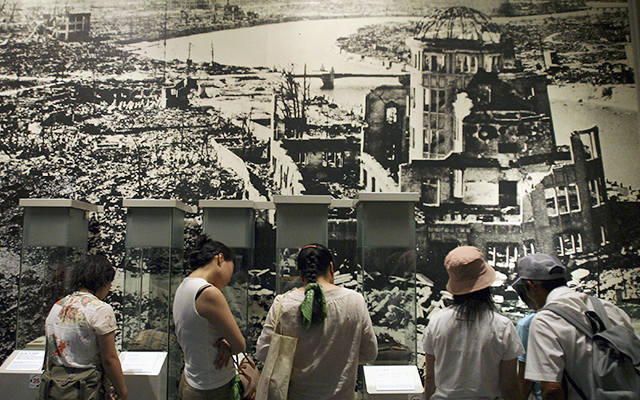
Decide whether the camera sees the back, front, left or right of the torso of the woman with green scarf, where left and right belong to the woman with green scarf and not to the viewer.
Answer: back

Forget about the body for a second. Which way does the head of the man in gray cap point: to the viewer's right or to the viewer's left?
to the viewer's left

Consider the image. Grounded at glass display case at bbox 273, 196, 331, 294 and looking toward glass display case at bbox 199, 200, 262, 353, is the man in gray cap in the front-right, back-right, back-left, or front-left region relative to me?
back-left

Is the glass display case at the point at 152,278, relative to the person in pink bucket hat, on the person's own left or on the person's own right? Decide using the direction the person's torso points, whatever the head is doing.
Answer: on the person's own left

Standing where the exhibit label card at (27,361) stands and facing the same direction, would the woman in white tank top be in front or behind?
in front

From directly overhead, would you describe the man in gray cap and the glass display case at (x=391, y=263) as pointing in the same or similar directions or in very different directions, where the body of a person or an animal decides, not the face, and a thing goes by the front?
very different directions

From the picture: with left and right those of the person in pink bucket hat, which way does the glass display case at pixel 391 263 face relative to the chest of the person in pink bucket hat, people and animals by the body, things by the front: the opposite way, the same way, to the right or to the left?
the opposite way

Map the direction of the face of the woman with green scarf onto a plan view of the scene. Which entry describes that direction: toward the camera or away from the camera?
away from the camera

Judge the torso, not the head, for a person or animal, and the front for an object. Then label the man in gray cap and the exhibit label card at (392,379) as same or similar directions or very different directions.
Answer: very different directions

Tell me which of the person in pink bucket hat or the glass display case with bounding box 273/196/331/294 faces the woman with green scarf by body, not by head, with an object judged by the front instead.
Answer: the glass display case

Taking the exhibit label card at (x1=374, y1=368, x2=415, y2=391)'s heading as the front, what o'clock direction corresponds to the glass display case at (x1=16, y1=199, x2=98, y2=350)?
The glass display case is roughly at 3 o'clock from the exhibit label card.

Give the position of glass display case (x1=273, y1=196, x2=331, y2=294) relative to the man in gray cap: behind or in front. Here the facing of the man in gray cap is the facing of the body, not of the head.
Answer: in front

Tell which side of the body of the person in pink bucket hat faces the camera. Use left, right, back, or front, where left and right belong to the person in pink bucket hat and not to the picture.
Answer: back

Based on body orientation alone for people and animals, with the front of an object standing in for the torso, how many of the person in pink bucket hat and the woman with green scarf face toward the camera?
0

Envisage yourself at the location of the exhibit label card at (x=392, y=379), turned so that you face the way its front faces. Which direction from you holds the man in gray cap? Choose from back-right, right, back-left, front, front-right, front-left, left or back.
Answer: front-left
